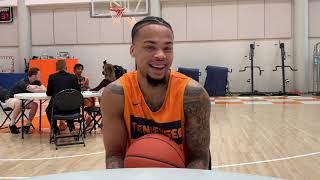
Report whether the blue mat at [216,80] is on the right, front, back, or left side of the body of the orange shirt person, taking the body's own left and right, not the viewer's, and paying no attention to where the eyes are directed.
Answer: back

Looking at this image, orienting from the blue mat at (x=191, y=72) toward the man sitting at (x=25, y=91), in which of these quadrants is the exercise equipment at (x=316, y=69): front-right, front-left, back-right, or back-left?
back-left

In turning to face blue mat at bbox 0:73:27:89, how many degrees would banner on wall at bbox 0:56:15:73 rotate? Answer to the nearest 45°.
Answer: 0° — it already faces it

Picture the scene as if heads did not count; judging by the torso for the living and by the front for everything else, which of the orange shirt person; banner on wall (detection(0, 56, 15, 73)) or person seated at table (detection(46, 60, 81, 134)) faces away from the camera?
the person seated at table

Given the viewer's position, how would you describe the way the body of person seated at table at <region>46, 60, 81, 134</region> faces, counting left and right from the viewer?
facing away from the viewer

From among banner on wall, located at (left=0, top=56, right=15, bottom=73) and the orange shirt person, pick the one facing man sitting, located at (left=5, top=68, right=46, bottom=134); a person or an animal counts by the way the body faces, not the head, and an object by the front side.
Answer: the banner on wall

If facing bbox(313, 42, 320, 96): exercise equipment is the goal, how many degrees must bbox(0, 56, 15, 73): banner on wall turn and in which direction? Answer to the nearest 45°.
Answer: approximately 45° to its left

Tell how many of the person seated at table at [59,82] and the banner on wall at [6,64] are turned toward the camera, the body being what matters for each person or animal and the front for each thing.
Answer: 1

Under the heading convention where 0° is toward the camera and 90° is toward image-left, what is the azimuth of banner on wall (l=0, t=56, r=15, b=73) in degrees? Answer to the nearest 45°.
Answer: approximately 0°
